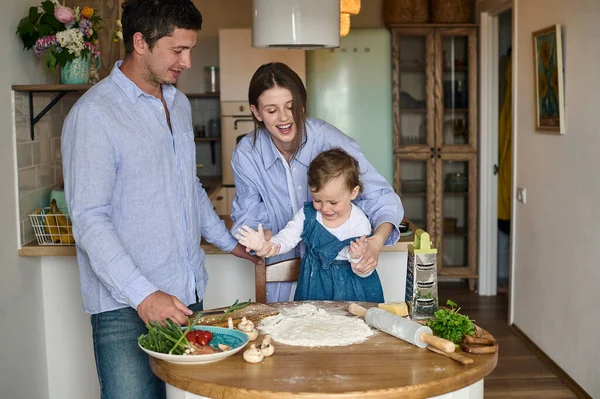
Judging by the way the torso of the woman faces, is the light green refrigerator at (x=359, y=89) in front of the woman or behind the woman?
behind

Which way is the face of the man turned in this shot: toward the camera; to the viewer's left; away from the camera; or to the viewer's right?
to the viewer's right

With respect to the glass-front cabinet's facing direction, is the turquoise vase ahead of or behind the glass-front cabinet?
ahead

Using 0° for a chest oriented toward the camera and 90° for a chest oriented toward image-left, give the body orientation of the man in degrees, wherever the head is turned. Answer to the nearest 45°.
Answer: approximately 315°

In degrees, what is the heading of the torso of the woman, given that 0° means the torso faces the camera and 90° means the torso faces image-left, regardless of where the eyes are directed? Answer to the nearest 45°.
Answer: approximately 0°

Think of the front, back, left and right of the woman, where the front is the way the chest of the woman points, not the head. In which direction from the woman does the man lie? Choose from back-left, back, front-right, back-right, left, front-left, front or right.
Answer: front-right

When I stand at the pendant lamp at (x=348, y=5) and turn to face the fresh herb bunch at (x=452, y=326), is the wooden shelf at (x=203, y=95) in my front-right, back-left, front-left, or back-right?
back-right

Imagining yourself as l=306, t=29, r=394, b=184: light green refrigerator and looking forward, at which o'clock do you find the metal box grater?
The metal box grater is roughly at 12 o'clock from the light green refrigerator.

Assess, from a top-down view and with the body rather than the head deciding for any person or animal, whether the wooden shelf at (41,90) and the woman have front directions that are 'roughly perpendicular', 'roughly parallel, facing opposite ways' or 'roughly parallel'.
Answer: roughly perpendicular

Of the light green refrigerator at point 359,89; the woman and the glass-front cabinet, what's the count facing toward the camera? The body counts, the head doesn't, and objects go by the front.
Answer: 3

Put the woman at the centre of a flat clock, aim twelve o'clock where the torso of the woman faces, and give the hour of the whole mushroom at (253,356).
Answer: The whole mushroom is roughly at 12 o'clock from the woman.
